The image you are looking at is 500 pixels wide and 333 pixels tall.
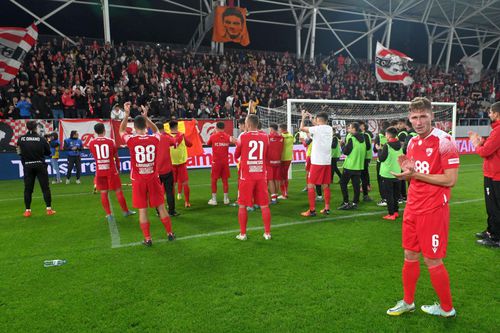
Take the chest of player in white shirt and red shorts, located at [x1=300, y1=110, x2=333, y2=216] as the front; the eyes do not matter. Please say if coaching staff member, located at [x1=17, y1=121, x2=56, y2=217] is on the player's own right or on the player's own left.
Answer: on the player's own left

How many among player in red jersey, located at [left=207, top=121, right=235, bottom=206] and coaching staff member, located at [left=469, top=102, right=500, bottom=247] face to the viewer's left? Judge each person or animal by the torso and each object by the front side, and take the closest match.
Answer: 1

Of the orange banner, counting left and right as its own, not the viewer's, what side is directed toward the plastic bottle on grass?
front

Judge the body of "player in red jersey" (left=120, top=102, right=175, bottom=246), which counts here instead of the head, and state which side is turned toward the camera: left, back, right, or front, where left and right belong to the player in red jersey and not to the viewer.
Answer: back

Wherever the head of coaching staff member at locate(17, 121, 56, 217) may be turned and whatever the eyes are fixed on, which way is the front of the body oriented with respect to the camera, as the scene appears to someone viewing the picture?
away from the camera

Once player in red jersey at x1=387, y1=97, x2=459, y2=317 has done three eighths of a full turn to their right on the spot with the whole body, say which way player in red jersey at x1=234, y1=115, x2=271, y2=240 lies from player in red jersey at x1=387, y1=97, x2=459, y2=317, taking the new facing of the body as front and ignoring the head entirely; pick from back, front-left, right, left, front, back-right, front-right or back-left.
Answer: front-left

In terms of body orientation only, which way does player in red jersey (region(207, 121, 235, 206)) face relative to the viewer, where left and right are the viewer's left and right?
facing away from the viewer

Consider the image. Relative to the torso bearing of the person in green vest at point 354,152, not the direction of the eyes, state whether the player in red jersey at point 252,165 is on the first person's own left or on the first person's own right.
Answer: on the first person's own left

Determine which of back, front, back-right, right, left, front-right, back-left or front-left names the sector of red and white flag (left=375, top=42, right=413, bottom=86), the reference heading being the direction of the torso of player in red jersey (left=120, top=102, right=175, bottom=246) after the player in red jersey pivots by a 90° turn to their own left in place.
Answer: back-right

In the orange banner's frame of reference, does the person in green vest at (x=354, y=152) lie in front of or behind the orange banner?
in front

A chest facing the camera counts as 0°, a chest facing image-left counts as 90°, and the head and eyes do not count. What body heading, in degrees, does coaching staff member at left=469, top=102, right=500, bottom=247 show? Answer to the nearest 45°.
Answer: approximately 90°

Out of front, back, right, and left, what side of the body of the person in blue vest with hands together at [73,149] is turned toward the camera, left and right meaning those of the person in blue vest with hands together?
front

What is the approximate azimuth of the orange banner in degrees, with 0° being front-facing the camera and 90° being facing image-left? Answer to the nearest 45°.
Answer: approximately 0°

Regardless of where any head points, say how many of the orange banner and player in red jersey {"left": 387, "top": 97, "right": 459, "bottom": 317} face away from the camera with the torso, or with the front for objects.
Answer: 0

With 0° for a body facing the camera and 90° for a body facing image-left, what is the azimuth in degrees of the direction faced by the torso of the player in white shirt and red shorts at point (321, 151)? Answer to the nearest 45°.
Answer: approximately 135°

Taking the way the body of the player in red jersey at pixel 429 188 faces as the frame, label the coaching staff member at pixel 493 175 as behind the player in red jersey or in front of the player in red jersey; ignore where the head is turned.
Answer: behind
